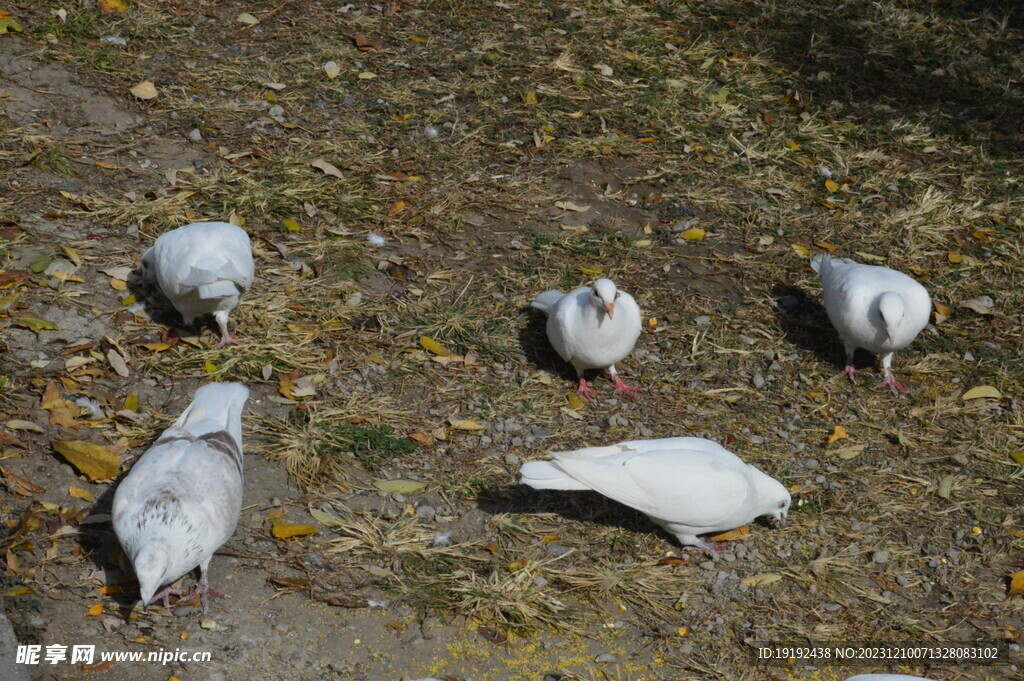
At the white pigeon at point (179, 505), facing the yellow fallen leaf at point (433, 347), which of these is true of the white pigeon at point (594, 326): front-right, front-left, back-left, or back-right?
front-right

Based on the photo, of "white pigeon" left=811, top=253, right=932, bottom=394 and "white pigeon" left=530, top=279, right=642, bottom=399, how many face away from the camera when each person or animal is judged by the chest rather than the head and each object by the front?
0

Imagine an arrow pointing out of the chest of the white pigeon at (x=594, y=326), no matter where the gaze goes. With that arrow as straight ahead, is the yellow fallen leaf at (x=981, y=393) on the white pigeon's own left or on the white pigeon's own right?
on the white pigeon's own left

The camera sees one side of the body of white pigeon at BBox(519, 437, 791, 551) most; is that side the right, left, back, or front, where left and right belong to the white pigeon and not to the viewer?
right

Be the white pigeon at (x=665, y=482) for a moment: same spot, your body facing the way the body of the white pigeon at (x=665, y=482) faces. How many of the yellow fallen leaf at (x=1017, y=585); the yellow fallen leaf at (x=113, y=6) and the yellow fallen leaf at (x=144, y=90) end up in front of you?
1

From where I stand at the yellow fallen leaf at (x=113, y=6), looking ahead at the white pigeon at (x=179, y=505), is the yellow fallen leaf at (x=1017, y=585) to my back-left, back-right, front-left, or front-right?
front-left

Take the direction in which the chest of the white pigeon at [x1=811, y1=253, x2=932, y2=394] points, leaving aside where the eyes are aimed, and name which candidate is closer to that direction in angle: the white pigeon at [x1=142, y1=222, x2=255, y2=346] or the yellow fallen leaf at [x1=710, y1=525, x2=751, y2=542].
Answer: the yellow fallen leaf

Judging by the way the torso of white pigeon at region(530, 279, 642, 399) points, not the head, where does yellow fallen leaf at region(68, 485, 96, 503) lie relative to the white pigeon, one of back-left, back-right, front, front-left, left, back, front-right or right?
right

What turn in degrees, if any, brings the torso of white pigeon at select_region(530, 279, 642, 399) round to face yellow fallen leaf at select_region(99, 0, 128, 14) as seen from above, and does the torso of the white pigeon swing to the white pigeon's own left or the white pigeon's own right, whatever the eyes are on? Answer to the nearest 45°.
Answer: approximately 180°

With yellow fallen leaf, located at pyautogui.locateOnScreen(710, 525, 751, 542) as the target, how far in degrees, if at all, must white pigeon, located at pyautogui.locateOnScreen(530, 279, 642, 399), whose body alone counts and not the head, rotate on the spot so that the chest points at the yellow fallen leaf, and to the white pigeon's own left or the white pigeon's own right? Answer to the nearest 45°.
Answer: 0° — it already faces it

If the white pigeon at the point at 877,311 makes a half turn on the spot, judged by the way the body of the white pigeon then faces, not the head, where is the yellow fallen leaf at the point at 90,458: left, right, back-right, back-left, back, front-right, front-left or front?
left

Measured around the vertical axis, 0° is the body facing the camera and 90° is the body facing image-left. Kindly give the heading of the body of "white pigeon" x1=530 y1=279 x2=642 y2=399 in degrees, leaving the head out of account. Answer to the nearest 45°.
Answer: approximately 315°

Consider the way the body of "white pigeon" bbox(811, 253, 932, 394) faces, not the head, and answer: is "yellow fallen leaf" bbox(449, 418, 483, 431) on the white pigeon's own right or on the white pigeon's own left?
on the white pigeon's own right

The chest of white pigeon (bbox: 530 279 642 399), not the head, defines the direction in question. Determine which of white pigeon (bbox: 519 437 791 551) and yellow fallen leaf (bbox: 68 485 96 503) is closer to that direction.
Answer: the white pigeon

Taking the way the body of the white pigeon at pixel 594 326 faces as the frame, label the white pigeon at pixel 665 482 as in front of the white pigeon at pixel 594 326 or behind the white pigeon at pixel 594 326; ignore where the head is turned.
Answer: in front
